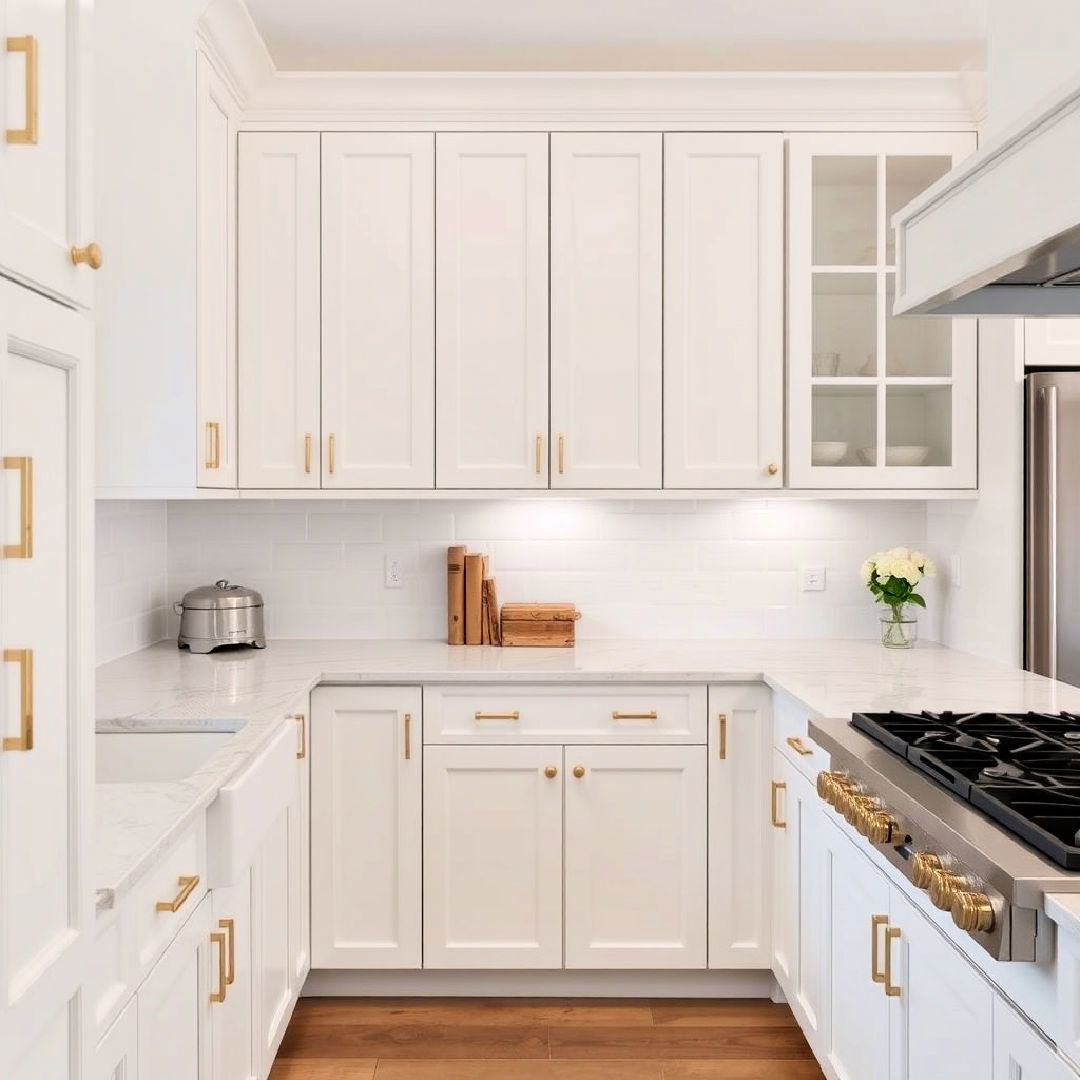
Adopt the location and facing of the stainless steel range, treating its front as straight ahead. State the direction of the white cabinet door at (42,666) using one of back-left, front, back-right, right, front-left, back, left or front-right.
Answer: front

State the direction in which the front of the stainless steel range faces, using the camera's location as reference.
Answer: facing the viewer and to the left of the viewer

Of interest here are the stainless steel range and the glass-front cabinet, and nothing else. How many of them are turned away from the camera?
0

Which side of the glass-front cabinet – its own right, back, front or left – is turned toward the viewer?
front

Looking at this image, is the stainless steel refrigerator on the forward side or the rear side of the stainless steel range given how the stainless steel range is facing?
on the rear side

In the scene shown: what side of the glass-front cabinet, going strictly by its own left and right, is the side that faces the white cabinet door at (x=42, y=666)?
front
